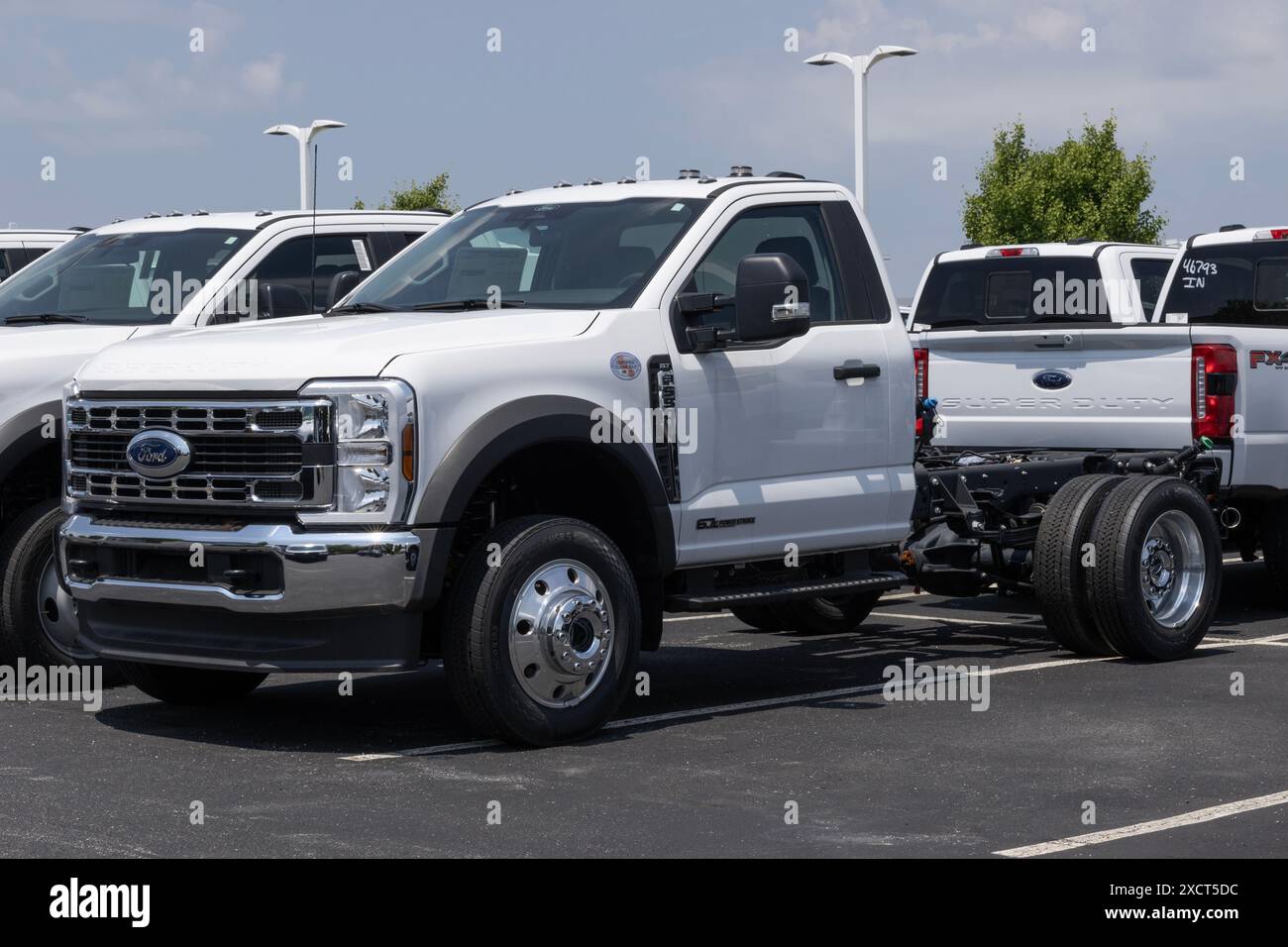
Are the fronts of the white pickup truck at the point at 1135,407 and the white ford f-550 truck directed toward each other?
no

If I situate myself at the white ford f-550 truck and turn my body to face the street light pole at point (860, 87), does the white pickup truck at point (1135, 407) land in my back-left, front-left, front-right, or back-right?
front-right

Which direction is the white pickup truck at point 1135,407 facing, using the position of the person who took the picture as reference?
facing away from the viewer and to the right of the viewer

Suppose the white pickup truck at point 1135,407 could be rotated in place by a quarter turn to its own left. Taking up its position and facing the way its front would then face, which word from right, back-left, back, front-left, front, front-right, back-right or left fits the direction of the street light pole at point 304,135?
front

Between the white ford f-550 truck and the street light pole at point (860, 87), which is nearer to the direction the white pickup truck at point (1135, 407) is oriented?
the street light pole

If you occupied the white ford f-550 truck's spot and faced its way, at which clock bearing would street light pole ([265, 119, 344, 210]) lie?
The street light pole is roughly at 4 o'clock from the white ford f-550 truck.

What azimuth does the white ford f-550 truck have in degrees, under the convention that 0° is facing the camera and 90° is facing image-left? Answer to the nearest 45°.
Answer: approximately 45°

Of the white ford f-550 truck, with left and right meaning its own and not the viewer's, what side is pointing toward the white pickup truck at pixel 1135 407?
back

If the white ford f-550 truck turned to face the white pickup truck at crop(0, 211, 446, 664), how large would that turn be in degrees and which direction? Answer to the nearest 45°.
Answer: approximately 90° to its right

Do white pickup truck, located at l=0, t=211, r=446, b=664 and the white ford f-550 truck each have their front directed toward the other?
no

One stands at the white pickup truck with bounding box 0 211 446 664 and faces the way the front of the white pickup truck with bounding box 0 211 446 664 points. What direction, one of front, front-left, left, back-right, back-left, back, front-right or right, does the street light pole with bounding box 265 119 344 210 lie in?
back-right

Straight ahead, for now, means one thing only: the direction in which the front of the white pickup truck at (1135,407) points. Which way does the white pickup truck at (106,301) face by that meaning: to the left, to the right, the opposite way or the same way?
the opposite way

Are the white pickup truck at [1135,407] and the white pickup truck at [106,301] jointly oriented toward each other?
no

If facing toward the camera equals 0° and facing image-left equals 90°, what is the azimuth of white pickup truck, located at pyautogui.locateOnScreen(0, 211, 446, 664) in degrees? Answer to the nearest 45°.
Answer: approximately 45°

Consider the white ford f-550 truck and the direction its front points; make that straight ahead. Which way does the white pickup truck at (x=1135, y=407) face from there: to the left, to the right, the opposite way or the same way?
the opposite way

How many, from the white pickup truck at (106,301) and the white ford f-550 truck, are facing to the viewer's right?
0

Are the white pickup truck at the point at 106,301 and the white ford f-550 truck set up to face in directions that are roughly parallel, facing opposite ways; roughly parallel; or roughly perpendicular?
roughly parallel

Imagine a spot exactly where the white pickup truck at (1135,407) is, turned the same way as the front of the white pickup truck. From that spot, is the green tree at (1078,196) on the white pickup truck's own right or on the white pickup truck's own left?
on the white pickup truck's own left
